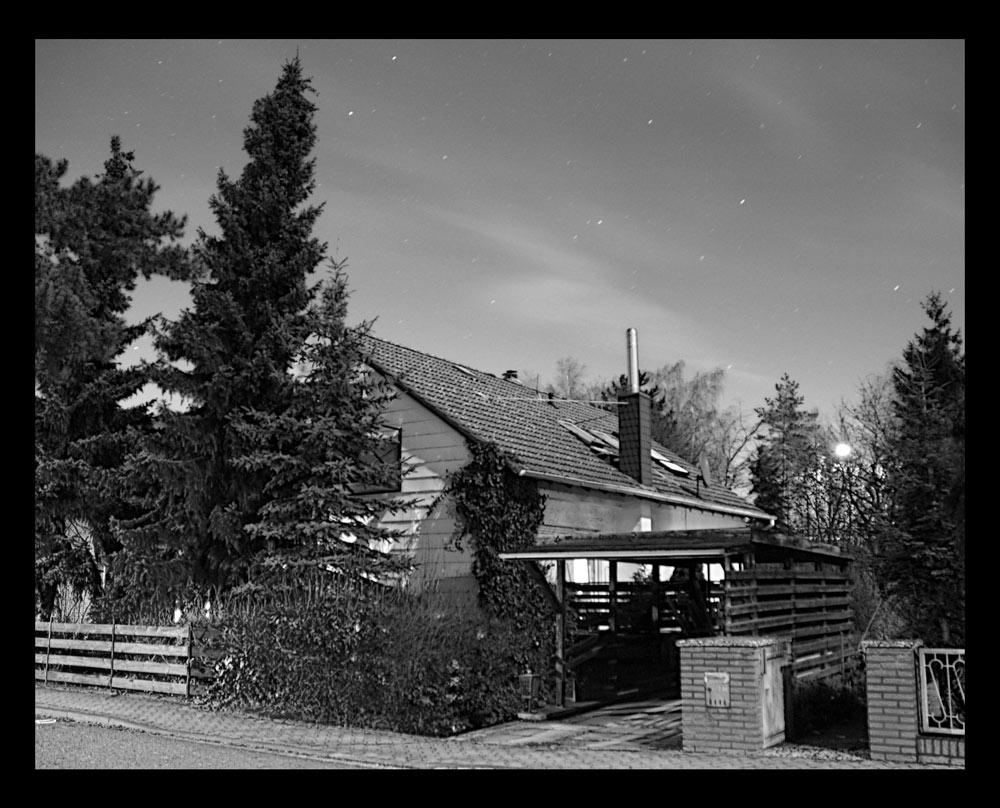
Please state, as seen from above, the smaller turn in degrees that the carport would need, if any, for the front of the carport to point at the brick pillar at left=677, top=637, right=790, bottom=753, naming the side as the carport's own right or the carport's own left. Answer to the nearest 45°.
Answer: approximately 45° to the carport's own left

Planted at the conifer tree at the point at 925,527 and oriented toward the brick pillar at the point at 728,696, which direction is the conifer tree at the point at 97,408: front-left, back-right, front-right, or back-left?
front-right

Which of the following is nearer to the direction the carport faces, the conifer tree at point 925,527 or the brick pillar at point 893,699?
the brick pillar

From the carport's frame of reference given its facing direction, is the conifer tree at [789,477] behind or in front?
behind

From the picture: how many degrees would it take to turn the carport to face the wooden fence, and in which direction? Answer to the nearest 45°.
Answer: approximately 45° to its right

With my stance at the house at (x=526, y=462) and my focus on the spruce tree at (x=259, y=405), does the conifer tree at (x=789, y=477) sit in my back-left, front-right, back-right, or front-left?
back-right

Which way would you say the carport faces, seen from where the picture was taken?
facing the viewer and to the left of the viewer

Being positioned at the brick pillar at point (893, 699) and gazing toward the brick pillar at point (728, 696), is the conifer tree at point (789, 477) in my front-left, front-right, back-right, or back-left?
front-right

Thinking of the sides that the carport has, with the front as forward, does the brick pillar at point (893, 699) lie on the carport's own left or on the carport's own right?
on the carport's own left

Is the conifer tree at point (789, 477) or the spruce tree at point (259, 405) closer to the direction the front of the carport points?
the spruce tree

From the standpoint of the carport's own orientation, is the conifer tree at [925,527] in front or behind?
behind
